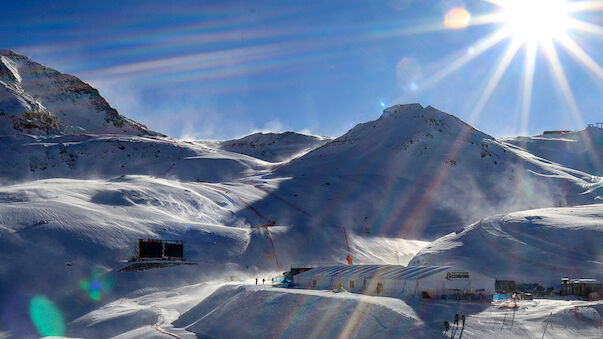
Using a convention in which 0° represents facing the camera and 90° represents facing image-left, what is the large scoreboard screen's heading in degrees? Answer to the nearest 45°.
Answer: approximately 0°
